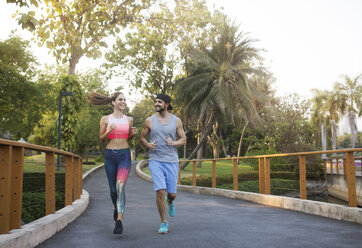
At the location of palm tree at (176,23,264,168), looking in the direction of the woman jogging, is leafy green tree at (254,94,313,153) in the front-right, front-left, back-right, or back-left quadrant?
back-left

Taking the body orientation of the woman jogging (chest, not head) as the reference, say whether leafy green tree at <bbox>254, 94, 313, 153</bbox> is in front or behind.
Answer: behind

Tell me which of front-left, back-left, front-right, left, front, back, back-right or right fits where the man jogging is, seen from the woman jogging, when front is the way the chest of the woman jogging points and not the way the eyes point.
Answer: left

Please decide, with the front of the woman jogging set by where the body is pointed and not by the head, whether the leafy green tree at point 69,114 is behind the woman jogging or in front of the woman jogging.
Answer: behind

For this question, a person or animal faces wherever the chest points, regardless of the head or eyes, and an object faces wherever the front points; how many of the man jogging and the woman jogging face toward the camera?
2

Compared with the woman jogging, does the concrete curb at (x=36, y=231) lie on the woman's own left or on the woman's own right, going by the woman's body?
on the woman's own right

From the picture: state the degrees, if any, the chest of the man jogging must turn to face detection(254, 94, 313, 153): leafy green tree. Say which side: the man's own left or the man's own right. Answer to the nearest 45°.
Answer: approximately 180°

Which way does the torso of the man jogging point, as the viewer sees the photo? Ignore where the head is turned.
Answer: toward the camera

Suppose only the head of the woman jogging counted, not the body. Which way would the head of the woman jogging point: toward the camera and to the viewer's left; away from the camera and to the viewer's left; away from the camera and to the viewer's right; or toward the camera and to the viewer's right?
toward the camera and to the viewer's right

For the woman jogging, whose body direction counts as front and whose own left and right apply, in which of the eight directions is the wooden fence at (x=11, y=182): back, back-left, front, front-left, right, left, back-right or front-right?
front-right

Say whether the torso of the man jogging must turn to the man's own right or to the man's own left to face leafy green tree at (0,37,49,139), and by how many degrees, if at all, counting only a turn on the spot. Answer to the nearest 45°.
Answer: approximately 135° to the man's own right

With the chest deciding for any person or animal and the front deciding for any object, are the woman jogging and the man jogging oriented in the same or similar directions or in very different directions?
same or similar directions

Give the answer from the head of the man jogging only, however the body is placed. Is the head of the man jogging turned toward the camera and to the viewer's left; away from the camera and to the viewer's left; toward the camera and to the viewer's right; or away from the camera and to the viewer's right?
toward the camera and to the viewer's left

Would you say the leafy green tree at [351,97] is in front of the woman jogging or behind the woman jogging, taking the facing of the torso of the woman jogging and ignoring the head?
behind

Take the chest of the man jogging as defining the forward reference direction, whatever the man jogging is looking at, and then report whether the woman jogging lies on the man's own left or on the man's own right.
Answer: on the man's own right

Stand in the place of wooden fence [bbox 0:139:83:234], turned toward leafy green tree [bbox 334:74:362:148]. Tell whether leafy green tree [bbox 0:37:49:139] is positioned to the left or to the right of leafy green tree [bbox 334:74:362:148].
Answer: left
